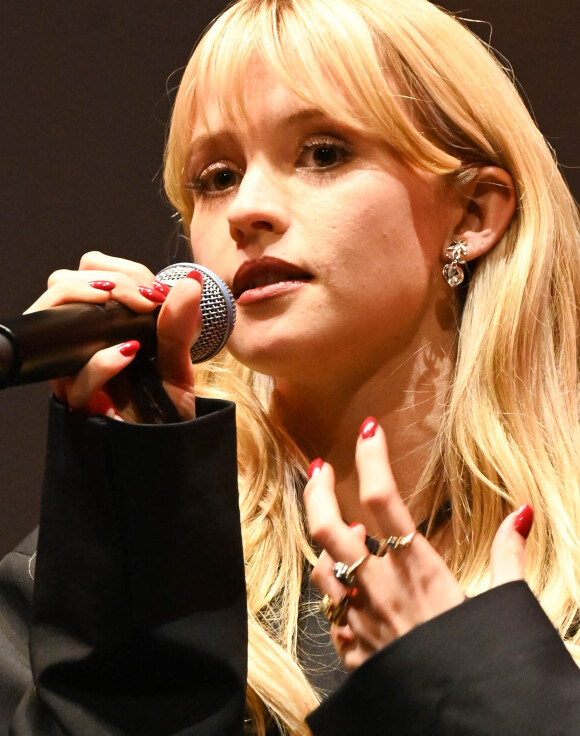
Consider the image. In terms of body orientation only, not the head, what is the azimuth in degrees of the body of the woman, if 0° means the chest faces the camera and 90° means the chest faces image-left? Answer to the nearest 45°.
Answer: approximately 45°

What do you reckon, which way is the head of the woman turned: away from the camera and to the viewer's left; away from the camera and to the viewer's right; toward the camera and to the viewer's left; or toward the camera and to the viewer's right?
toward the camera and to the viewer's left
